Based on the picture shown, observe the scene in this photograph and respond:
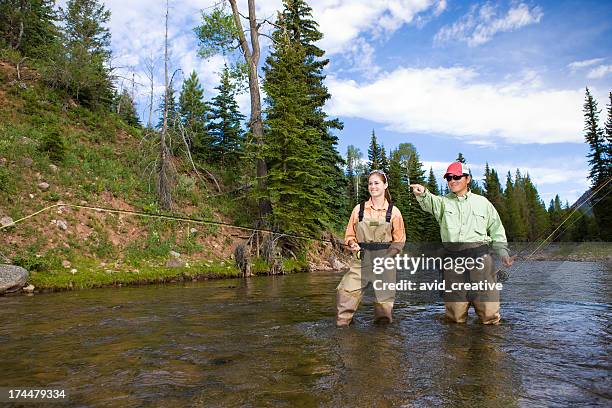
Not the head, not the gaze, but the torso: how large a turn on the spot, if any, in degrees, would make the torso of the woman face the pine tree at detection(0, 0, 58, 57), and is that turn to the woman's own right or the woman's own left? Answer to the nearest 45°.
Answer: approximately 90° to the woman's own right

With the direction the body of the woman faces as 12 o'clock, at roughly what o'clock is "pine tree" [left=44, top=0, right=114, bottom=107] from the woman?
The pine tree is roughly at 5 o'clock from the woman.

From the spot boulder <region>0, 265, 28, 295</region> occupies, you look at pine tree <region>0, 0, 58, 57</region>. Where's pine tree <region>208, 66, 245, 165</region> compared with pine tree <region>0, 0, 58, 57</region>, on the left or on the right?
right

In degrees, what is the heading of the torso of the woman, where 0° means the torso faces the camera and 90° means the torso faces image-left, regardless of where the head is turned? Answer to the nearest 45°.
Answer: approximately 45°

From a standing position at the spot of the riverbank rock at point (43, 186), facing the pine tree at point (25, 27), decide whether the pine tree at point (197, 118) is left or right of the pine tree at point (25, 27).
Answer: right

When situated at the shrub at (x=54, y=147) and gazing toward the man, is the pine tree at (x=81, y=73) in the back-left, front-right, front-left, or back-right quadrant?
back-left

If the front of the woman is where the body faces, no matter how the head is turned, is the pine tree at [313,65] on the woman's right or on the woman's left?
on the woman's right

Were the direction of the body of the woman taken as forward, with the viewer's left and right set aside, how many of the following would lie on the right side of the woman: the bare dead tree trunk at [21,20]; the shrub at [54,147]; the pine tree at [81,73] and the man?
3

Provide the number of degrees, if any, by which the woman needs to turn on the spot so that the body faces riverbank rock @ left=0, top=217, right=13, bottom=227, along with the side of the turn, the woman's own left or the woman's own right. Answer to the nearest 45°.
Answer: approximately 90° to the woman's own right

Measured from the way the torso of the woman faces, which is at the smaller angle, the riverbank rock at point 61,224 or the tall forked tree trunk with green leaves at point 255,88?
the riverbank rock
